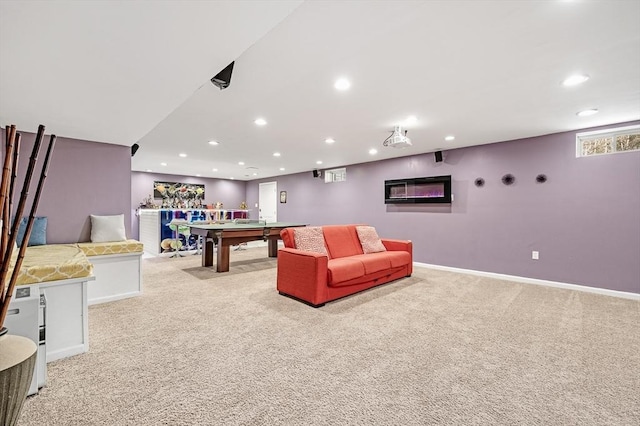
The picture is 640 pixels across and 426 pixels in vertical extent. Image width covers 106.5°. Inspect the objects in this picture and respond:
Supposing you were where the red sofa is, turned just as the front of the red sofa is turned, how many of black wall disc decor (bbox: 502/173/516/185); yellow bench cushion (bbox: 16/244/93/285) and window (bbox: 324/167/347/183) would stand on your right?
1

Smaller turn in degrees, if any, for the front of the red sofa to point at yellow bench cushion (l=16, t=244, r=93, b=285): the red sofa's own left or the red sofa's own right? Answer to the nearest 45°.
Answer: approximately 90° to the red sofa's own right

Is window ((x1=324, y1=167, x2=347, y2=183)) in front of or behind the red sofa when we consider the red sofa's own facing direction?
behind

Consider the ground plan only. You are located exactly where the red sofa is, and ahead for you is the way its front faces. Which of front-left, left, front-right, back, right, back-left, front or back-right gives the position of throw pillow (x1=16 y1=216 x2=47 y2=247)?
back-right

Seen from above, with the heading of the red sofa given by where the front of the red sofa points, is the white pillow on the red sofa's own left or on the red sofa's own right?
on the red sofa's own right

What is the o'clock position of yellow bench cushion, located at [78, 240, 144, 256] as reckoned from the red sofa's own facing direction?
The yellow bench cushion is roughly at 4 o'clock from the red sofa.

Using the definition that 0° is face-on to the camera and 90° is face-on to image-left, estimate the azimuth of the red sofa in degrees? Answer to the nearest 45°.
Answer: approximately 315°

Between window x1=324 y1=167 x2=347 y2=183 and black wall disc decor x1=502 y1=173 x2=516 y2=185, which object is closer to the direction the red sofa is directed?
the black wall disc decor
